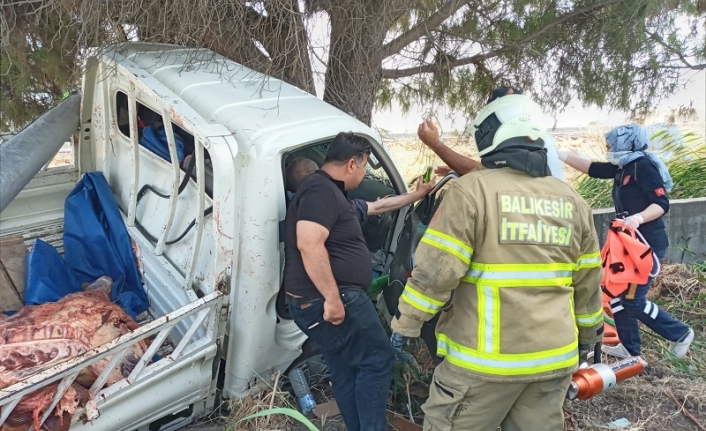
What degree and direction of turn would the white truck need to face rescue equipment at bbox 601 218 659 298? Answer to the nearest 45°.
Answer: approximately 45° to its right

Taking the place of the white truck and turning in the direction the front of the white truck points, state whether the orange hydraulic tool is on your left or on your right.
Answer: on your right

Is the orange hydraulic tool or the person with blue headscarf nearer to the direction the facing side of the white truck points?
the person with blue headscarf

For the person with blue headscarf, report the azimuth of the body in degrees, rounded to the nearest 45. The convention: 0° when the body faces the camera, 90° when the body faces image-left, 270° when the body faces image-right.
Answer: approximately 90°

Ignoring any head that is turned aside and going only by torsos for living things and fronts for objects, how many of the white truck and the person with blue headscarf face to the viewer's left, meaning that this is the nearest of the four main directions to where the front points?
1

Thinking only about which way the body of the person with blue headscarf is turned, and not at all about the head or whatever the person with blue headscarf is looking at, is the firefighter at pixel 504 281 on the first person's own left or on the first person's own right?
on the first person's own left

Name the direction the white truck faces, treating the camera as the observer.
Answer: facing away from the viewer and to the right of the viewer

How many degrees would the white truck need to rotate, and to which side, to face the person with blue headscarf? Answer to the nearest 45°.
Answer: approximately 45° to its right
